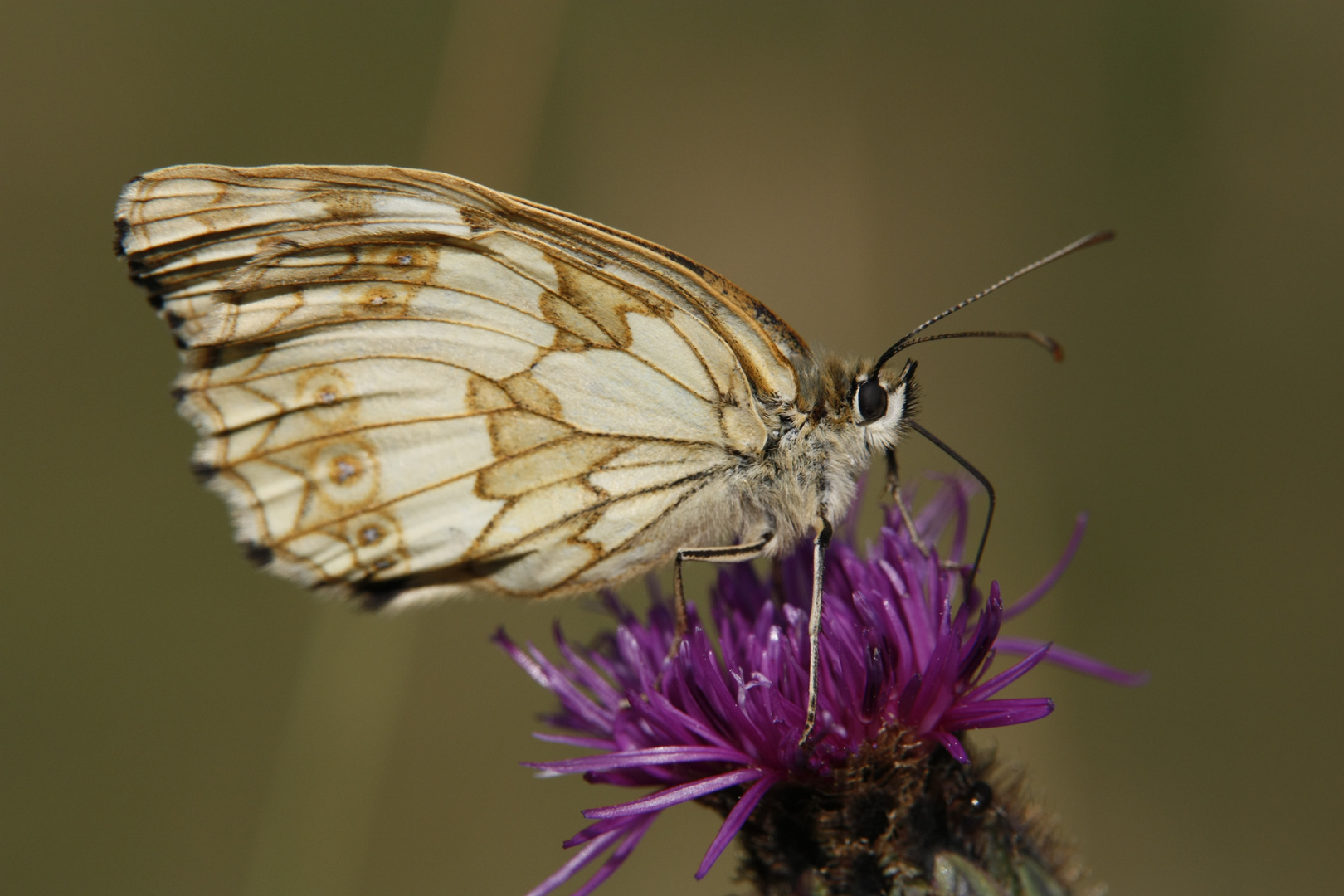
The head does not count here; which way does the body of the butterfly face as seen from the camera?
to the viewer's right
